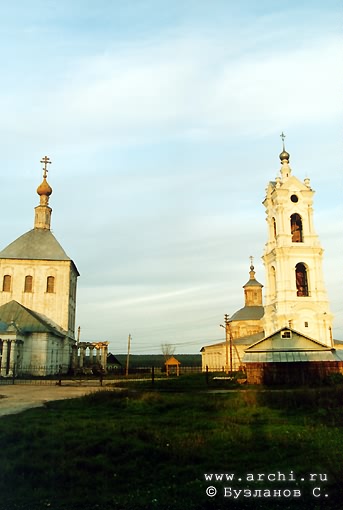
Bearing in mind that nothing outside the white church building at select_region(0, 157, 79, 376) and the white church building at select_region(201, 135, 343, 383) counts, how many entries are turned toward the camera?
2

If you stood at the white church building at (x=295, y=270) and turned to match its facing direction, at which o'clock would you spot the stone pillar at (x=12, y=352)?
The stone pillar is roughly at 2 o'clock from the white church building.

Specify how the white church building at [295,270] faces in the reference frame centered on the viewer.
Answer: facing the viewer

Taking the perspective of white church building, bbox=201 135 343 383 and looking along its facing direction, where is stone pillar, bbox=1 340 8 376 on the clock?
The stone pillar is roughly at 2 o'clock from the white church building.

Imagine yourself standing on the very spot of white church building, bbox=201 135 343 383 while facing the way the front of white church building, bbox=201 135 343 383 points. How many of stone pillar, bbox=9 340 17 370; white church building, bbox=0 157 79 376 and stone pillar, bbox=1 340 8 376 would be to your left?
0

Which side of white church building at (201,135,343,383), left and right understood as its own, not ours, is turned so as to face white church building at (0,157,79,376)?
right

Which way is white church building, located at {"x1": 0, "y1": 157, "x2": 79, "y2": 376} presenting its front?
toward the camera
